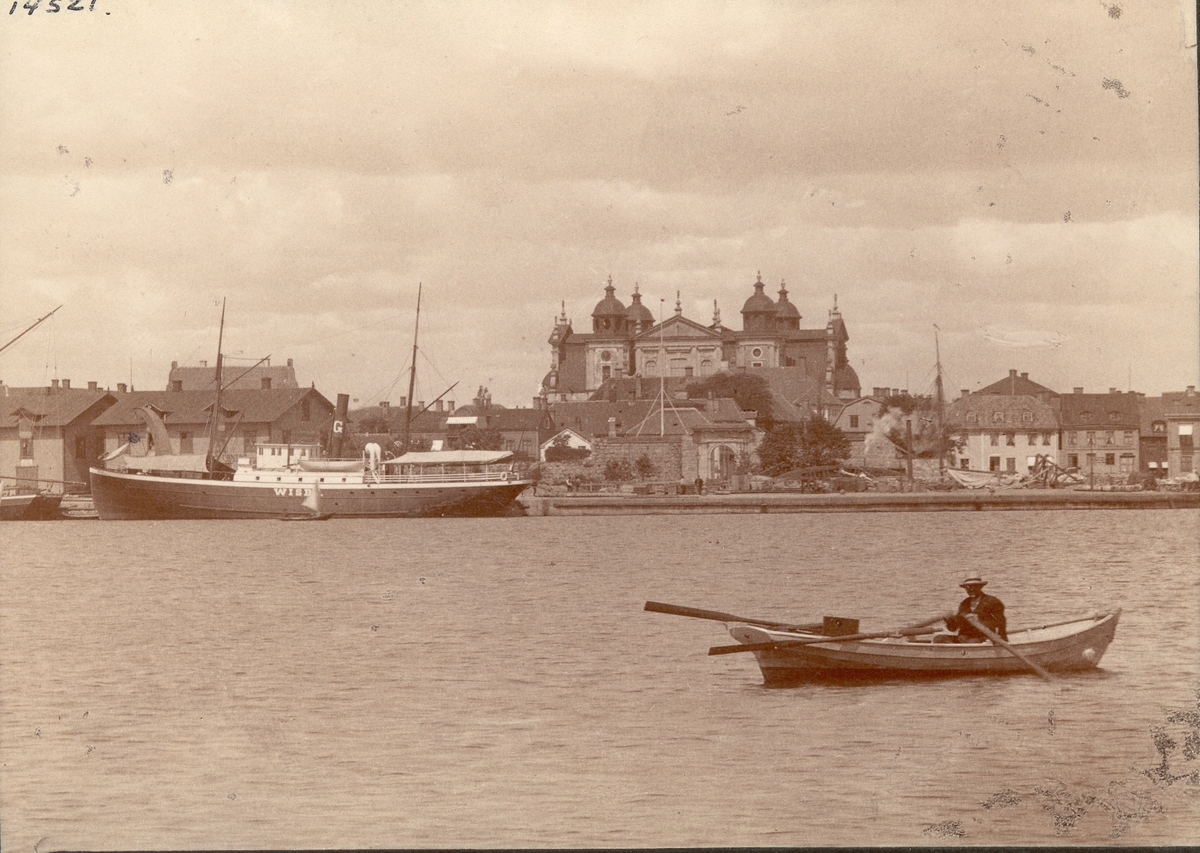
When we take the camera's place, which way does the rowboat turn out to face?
facing to the right of the viewer
